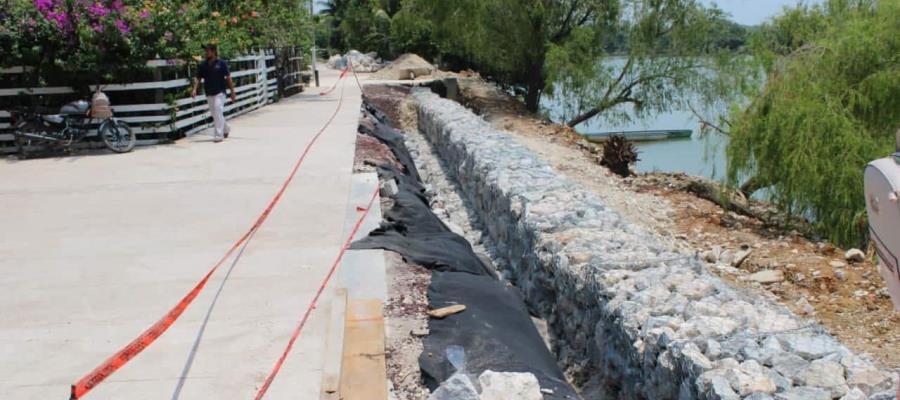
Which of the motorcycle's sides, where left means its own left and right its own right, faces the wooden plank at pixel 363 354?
right

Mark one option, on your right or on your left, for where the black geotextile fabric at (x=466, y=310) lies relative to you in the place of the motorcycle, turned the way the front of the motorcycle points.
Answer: on your right

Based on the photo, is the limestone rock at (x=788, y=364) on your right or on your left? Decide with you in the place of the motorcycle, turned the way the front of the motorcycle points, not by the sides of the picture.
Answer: on your right

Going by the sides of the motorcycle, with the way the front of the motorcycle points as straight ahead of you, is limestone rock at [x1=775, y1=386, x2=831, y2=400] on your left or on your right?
on your right

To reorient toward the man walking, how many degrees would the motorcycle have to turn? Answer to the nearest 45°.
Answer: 0° — it already faces them

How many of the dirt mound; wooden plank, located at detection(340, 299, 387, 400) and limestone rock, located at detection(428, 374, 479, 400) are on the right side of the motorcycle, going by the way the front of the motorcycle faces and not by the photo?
2

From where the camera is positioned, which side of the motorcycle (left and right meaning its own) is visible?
right

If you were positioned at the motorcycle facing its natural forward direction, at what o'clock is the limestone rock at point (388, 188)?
The limestone rock is roughly at 2 o'clock from the motorcycle.

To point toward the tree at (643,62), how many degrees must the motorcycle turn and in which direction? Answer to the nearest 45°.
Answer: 0° — it already faces it

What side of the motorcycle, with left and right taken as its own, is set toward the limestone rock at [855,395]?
right

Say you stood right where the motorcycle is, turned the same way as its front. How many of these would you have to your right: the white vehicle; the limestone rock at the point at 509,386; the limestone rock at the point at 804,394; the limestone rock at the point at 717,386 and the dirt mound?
4

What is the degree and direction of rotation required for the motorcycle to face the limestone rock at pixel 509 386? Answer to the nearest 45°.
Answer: approximately 90° to its right

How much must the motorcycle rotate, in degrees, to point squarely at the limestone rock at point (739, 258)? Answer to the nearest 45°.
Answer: approximately 45° to its right

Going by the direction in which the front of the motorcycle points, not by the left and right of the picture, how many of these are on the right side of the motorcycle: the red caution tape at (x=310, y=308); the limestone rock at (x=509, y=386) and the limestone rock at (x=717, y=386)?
3

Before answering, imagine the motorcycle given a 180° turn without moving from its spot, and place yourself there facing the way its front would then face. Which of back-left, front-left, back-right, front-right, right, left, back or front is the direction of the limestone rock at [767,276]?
back-left

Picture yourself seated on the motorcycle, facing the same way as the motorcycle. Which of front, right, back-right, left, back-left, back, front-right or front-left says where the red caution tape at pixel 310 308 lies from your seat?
right
